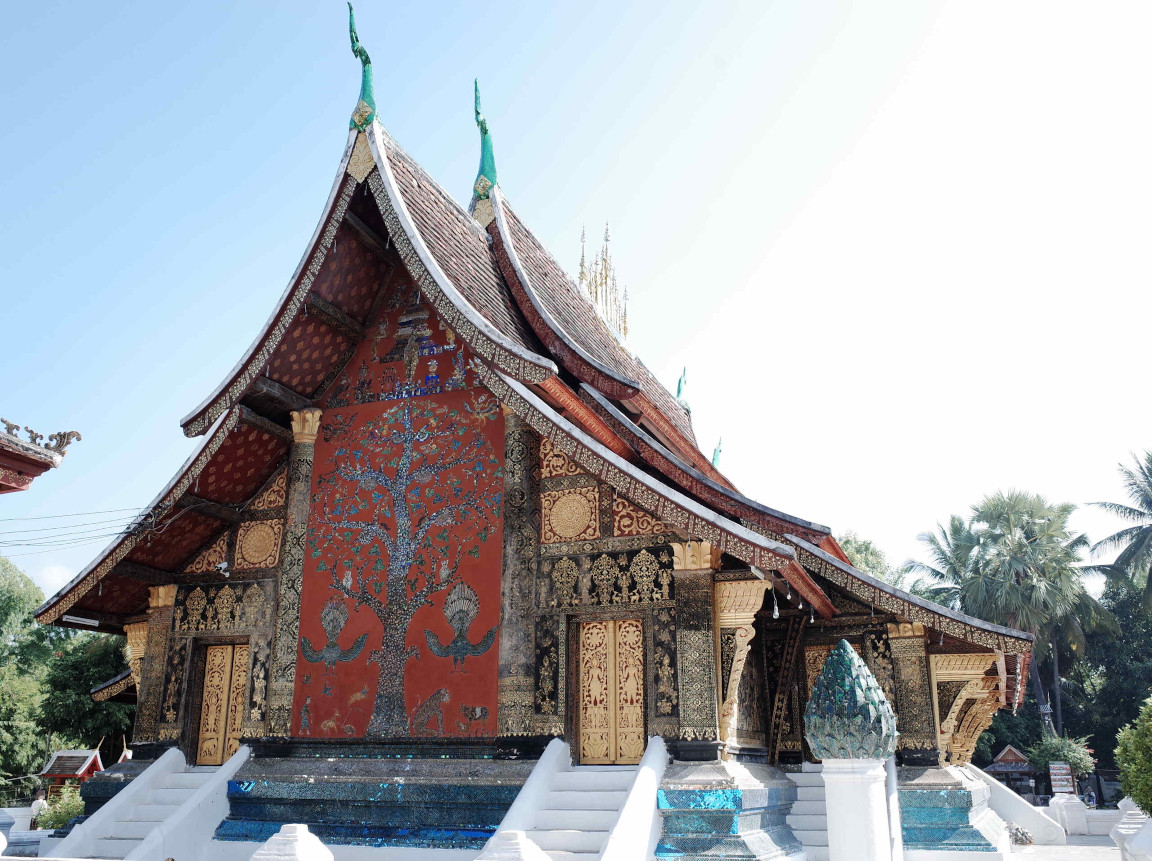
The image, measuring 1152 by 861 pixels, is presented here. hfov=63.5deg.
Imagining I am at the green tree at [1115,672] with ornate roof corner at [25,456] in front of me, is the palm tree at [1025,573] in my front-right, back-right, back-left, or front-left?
front-right

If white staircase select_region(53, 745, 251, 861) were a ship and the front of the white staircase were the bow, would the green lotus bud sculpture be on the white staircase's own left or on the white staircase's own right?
on the white staircase's own left

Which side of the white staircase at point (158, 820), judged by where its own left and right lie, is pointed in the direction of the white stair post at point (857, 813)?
left

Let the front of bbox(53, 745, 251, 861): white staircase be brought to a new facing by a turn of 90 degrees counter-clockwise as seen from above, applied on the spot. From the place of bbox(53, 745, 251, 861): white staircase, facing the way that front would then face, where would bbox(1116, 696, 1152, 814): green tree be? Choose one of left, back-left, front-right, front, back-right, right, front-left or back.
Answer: front-left

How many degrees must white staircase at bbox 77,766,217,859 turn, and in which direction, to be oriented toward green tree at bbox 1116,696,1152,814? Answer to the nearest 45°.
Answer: approximately 135° to its left

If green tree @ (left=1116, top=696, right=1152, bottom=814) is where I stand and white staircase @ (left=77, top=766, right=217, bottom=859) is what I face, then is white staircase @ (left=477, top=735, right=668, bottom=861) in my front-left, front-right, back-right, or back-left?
front-left

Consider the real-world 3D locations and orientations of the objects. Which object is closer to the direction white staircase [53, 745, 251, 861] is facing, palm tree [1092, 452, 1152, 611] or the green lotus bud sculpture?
the green lotus bud sculpture

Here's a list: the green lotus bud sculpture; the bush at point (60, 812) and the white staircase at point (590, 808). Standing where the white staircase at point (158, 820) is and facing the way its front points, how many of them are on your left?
2

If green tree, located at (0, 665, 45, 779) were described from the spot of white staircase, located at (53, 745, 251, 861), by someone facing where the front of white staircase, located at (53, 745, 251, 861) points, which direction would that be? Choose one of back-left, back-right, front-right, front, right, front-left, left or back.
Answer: back-right

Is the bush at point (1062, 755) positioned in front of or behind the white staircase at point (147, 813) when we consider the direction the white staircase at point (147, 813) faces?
behind

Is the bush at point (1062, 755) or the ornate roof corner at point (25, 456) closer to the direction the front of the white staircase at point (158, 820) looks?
the ornate roof corner

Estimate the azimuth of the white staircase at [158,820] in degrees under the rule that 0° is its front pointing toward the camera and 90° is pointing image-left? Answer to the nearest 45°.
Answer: approximately 45°

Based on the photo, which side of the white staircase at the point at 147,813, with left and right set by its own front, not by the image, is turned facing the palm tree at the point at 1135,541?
back

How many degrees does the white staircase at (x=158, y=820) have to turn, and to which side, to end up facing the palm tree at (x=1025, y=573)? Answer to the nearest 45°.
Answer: approximately 180°
